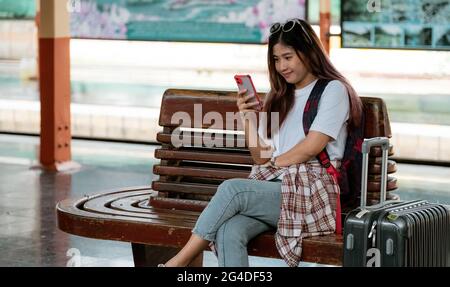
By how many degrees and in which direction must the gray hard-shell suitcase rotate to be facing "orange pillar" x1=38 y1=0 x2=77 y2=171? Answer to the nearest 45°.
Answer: approximately 180°

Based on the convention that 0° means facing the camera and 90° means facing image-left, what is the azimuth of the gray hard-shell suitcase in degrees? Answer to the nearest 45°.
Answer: approximately 315°

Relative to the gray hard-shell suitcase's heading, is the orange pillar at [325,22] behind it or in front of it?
behind
